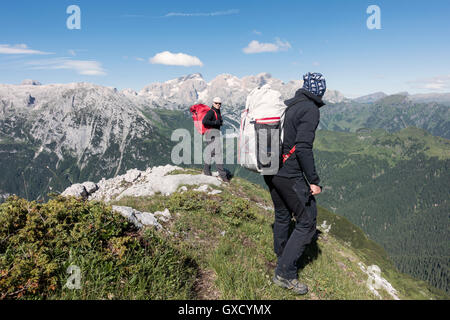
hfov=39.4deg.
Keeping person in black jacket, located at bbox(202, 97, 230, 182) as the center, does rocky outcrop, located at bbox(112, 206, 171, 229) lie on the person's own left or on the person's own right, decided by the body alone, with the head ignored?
on the person's own right

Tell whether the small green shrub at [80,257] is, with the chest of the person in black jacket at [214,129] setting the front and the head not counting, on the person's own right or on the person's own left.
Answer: on the person's own right

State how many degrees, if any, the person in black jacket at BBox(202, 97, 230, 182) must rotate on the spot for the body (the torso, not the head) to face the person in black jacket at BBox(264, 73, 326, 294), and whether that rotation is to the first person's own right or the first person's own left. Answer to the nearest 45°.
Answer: approximately 45° to the first person's own right

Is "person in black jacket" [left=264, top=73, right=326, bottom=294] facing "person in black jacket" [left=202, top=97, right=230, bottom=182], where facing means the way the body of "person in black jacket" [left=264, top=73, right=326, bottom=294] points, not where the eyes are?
no

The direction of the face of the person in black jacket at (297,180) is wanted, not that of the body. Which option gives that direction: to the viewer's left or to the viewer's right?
to the viewer's right

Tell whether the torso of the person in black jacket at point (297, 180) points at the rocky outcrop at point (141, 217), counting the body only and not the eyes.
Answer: no

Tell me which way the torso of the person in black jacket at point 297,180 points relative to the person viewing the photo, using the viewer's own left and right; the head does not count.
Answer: facing to the right of the viewer

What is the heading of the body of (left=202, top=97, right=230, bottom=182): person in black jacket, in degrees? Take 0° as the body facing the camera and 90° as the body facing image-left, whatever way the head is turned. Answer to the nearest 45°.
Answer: approximately 315°
